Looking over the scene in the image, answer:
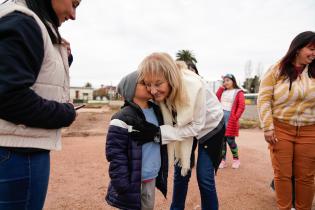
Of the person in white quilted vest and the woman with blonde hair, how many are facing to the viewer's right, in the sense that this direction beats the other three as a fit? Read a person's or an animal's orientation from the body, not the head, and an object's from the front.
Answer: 1

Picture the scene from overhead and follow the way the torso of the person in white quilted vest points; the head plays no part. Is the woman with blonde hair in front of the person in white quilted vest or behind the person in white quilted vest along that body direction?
in front

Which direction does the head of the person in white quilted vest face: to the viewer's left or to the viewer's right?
to the viewer's right

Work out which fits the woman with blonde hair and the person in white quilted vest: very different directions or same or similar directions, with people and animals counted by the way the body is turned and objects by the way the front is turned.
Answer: very different directions

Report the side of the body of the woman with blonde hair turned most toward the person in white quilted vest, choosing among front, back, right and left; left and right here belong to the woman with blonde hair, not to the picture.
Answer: front

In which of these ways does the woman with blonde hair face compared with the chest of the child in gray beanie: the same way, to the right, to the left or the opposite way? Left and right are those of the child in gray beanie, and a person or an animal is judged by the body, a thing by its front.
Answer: to the right

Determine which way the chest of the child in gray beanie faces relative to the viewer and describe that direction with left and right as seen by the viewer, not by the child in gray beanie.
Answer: facing the viewer and to the right of the viewer

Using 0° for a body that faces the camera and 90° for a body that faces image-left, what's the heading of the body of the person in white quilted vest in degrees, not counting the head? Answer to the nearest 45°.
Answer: approximately 270°
